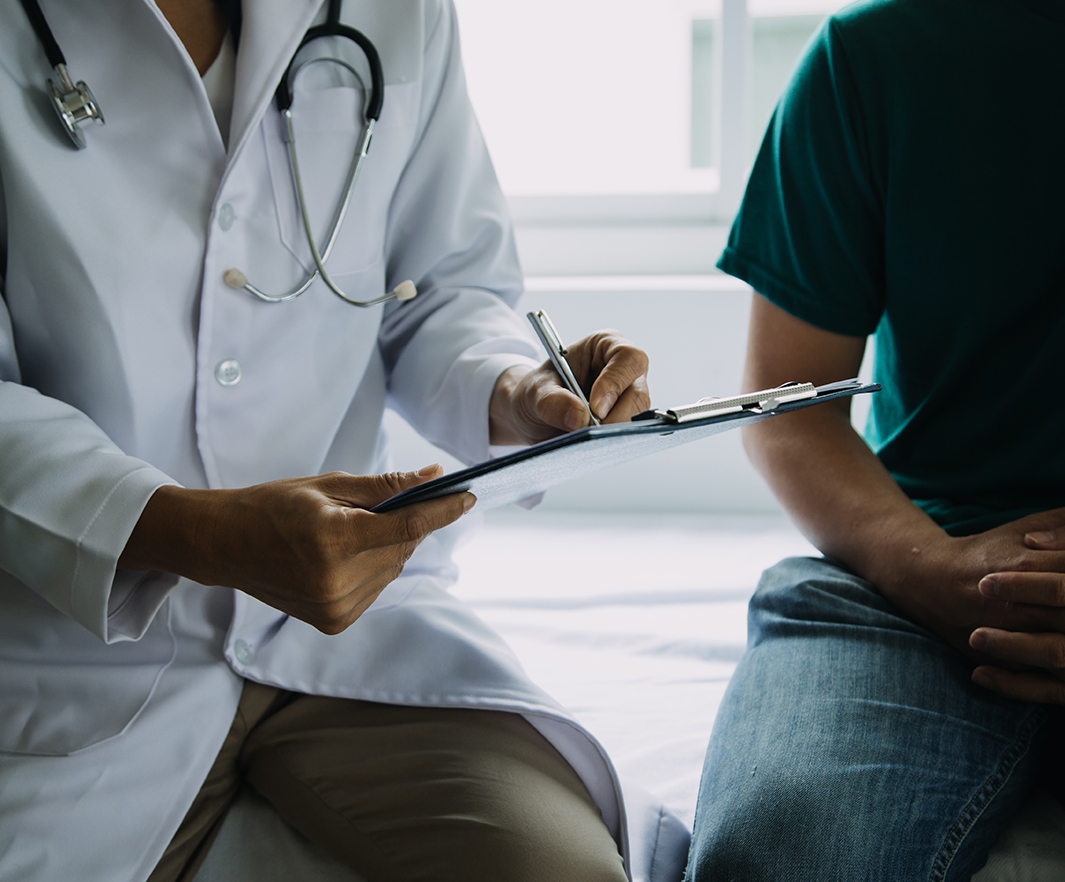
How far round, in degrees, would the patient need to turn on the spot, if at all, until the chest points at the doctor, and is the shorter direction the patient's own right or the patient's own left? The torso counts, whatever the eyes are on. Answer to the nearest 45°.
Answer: approximately 45° to the patient's own right
